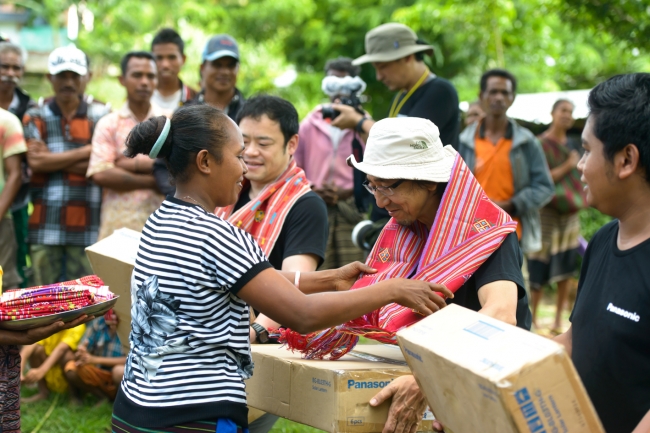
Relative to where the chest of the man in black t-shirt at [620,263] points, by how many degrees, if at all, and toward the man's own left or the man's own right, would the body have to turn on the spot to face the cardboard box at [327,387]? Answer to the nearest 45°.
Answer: approximately 45° to the man's own right

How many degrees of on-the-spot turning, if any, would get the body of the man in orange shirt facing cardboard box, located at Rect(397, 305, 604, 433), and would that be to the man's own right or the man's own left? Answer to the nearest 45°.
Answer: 0° — they already face it

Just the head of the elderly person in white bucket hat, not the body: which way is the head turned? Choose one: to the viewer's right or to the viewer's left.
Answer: to the viewer's left

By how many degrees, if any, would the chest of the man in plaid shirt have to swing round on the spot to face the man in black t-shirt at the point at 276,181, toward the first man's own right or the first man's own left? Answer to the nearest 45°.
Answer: approximately 45° to the first man's own left

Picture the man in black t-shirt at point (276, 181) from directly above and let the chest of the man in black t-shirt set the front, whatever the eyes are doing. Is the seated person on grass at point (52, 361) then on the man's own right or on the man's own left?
on the man's own right

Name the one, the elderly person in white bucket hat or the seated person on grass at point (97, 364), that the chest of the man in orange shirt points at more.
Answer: the elderly person in white bucket hat
